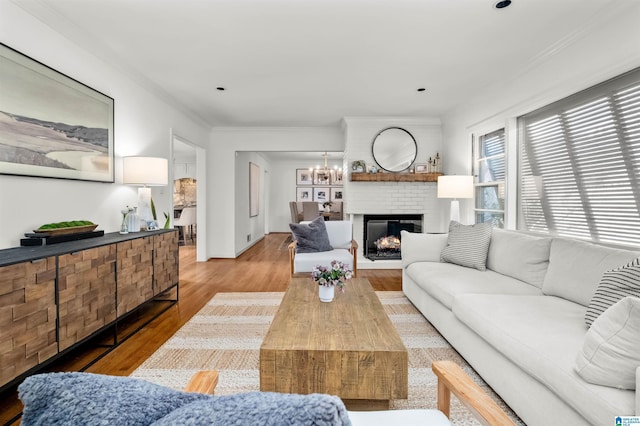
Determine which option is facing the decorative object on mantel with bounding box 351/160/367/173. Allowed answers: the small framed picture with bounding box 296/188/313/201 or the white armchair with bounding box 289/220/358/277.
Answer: the small framed picture

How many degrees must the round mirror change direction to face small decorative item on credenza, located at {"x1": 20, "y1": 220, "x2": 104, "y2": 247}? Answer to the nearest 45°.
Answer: approximately 45° to its right

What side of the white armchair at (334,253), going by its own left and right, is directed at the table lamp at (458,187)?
left

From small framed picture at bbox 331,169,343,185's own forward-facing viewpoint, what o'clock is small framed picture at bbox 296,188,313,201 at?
small framed picture at bbox 296,188,313,201 is roughly at 3 o'clock from small framed picture at bbox 331,169,343,185.

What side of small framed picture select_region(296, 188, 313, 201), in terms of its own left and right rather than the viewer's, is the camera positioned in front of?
front

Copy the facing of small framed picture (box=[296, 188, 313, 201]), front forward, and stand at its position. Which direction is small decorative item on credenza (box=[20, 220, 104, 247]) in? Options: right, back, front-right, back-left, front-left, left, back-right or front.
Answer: front

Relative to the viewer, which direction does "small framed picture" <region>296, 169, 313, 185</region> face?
toward the camera

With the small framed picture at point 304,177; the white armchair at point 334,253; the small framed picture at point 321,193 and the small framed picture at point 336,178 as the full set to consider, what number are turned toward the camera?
4

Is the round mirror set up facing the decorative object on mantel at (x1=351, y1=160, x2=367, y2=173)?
no

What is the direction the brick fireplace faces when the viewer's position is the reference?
facing the viewer

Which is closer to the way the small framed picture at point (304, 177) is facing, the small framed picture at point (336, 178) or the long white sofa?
the long white sofa

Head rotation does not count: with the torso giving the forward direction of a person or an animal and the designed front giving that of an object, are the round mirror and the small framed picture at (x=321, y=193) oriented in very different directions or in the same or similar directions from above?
same or similar directions

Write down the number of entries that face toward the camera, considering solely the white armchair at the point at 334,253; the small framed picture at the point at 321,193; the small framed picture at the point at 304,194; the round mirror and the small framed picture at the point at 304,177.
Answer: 5

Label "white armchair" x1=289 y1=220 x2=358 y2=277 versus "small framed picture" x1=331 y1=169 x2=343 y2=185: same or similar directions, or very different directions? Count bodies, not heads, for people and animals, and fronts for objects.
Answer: same or similar directions

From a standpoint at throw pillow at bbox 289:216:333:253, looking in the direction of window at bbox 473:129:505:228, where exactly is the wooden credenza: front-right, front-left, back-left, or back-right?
back-right

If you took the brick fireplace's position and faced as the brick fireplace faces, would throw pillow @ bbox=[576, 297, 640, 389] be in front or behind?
in front
